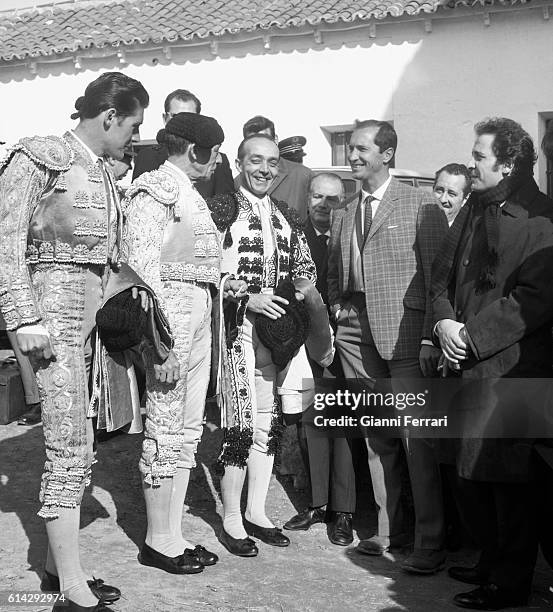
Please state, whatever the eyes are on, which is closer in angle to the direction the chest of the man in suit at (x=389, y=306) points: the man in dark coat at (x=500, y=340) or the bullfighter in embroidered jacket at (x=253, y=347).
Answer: the bullfighter in embroidered jacket

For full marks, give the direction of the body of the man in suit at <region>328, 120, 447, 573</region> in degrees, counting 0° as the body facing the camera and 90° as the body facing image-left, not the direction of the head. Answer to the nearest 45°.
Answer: approximately 45°

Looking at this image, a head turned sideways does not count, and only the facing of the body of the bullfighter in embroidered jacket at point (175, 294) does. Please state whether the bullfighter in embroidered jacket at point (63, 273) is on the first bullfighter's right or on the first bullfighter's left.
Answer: on the first bullfighter's right

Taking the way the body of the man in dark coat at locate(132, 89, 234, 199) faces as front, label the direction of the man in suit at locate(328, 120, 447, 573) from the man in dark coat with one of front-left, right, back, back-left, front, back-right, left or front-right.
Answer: front-left

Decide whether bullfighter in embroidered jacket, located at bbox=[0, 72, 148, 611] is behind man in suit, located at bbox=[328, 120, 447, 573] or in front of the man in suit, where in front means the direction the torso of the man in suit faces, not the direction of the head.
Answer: in front

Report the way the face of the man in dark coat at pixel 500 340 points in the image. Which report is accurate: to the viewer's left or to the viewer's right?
to the viewer's left

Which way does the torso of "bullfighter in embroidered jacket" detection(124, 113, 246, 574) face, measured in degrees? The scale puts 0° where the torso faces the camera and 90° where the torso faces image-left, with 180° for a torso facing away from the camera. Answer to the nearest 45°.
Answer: approximately 270°

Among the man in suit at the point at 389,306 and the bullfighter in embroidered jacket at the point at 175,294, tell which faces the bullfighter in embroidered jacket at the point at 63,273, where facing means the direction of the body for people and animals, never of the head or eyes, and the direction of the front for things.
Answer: the man in suit
